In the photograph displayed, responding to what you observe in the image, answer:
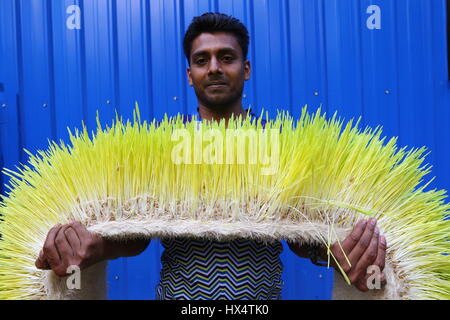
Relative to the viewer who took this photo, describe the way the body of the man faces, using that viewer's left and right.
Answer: facing the viewer

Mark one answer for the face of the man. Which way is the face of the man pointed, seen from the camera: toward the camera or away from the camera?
toward the camera
